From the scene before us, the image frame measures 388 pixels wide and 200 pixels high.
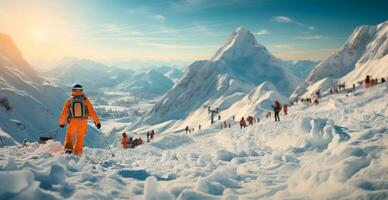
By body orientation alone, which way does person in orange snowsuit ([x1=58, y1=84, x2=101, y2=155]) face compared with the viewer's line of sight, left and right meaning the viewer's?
facing away from the viewer
